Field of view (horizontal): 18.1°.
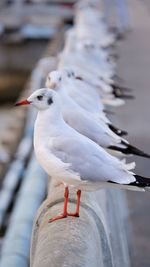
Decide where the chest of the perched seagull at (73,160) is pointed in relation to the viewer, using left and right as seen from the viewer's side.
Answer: facing to the left of the viewer
